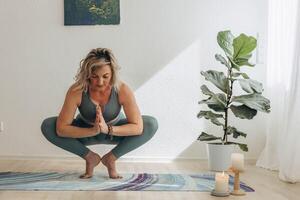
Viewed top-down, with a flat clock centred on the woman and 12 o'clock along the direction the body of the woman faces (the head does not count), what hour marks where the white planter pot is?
The white planter pot is roughly at 8 o'clock from the woman.

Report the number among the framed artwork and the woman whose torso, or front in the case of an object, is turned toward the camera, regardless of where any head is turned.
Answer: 2

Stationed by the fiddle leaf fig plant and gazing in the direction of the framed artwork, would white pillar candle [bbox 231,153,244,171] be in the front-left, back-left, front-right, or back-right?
back-left

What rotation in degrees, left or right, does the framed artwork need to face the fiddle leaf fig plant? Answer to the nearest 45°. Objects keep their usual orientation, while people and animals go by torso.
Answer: approximately 45° to its left

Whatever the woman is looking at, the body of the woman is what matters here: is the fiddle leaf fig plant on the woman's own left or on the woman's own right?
on the woman's own left

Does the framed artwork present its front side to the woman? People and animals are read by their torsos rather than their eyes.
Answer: yes

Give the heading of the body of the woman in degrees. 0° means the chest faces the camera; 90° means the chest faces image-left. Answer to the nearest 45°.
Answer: approximately 0°

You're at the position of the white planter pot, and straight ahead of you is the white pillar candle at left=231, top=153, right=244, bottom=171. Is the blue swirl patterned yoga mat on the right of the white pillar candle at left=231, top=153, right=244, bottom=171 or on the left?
right
